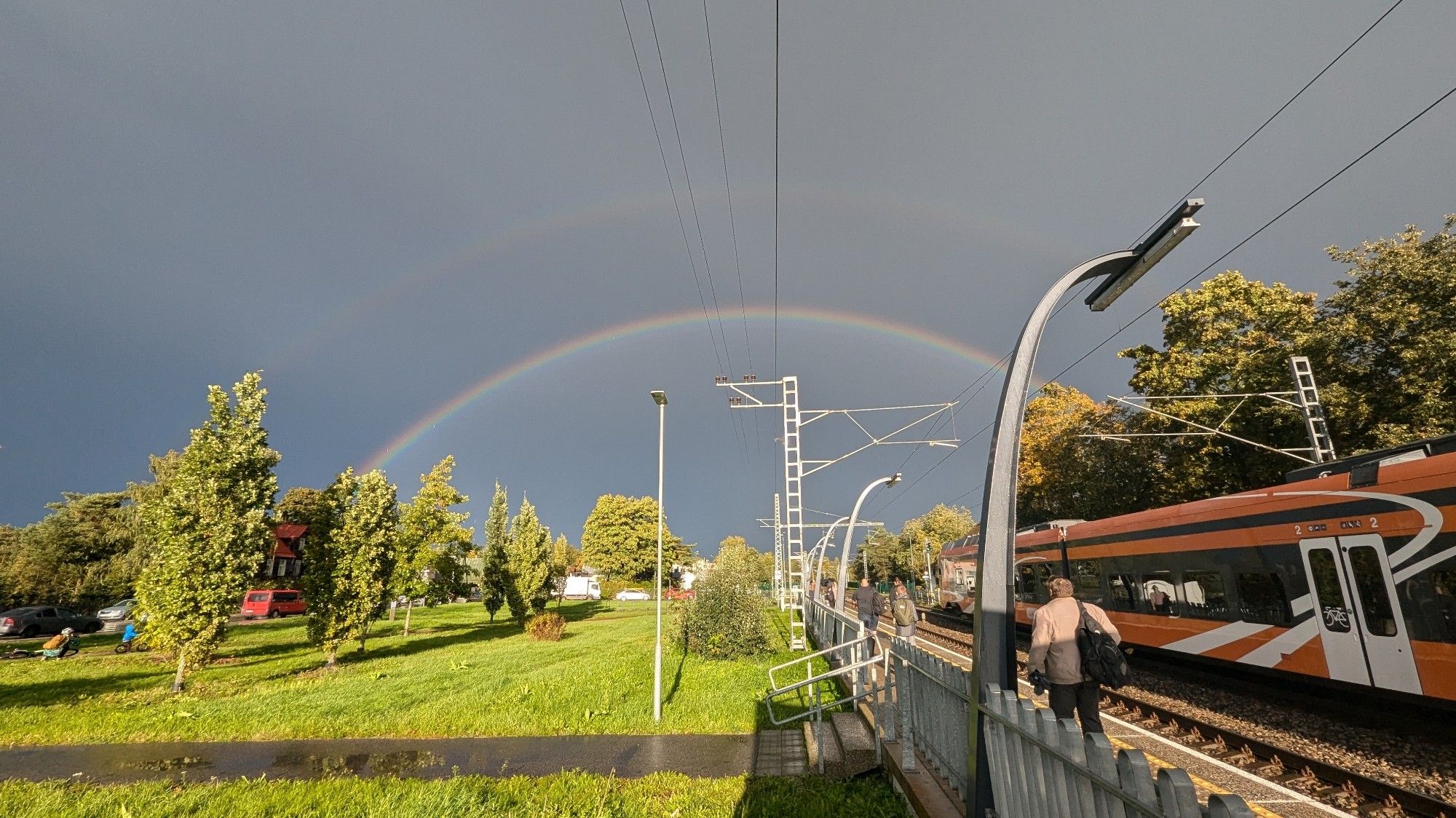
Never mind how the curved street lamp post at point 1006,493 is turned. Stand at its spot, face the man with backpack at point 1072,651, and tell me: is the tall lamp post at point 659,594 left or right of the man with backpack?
left

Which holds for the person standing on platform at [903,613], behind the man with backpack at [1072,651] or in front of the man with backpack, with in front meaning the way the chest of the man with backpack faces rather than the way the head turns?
in front

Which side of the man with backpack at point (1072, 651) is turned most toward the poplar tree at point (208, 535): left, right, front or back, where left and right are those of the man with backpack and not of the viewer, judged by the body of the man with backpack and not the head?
left

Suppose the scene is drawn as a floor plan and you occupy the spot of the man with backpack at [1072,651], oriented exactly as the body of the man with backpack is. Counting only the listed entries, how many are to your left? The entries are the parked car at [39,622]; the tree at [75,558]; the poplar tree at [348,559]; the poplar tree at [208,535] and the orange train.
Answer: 4

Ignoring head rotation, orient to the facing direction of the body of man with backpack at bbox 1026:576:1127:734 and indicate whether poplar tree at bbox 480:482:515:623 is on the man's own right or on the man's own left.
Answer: on the man's own left

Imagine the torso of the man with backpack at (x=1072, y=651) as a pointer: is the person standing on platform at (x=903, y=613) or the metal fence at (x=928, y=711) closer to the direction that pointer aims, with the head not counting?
the person standing on platform

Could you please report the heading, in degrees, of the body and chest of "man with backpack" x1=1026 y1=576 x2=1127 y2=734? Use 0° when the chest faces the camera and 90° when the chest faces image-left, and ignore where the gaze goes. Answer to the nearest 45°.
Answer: approximately 180°

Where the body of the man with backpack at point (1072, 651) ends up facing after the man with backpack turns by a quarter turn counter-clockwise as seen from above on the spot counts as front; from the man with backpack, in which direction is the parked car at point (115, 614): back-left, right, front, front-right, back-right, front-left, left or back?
front

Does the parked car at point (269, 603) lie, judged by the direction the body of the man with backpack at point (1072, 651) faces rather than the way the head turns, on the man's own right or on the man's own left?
on the man's own left

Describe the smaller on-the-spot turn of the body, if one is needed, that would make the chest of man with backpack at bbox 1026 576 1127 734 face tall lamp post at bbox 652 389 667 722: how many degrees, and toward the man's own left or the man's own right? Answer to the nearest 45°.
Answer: approximately 45° to the man's own left

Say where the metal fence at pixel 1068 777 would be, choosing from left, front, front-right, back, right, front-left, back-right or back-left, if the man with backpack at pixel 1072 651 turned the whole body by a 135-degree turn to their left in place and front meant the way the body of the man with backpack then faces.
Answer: front-left

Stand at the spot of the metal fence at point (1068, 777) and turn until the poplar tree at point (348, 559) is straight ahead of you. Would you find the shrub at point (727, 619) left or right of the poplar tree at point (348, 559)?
right

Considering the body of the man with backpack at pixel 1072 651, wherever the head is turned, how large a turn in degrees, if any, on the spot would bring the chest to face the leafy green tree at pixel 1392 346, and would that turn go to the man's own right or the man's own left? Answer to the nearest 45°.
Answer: approximately 45° to the man's own right

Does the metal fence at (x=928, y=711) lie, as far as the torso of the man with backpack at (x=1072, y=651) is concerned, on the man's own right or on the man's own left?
on the man's own left
